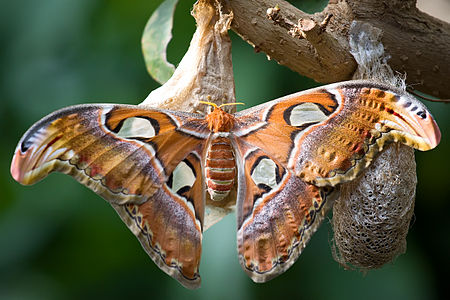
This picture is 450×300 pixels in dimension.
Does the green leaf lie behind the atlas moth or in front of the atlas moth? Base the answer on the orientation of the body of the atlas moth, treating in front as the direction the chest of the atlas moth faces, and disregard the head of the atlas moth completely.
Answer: in front
